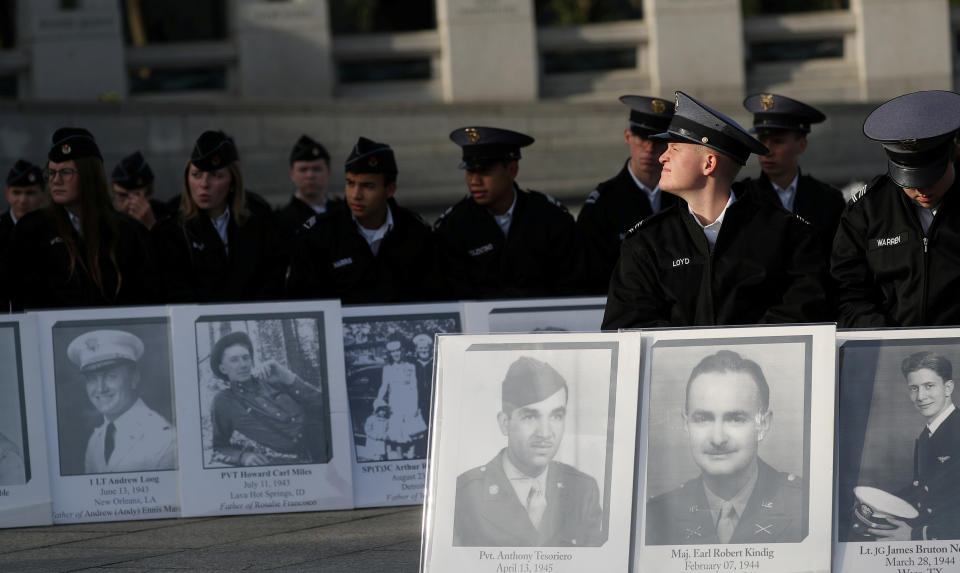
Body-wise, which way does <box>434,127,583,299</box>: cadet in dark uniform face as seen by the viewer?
toward the camera

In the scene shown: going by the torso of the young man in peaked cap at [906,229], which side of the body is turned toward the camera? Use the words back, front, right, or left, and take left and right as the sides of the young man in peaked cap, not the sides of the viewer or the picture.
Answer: front

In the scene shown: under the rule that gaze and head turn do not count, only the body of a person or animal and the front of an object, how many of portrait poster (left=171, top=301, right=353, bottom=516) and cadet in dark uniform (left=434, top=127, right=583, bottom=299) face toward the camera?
2

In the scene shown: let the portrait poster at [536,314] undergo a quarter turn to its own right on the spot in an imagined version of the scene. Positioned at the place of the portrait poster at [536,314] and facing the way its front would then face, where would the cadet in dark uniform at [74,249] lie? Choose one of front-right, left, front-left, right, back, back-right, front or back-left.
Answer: front

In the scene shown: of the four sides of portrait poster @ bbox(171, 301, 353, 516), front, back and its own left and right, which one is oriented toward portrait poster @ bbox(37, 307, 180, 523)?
right

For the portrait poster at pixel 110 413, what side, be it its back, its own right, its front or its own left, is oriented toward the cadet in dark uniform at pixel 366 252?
left

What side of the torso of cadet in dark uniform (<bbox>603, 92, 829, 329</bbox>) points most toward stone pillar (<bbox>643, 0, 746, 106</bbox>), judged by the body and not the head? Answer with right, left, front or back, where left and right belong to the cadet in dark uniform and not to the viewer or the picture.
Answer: back

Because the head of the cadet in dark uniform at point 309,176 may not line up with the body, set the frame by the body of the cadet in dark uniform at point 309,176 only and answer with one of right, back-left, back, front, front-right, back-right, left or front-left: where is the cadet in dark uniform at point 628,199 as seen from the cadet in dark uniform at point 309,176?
front-left

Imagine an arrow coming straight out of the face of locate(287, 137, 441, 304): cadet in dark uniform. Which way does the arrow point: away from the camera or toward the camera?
toward the camera

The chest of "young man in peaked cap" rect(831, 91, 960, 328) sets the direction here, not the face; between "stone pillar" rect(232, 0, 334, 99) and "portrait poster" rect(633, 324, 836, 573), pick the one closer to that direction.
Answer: the portrait poster

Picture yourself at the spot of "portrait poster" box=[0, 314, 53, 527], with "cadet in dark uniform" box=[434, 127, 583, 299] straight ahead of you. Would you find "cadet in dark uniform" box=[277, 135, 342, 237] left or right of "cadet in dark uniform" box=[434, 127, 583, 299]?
left

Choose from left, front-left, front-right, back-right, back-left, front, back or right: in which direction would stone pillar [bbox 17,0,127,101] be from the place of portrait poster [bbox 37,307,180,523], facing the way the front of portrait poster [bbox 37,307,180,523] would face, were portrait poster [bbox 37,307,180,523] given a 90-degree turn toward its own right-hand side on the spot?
right

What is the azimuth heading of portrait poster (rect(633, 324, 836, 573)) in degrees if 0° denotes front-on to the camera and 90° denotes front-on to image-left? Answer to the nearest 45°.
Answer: approximately 0°

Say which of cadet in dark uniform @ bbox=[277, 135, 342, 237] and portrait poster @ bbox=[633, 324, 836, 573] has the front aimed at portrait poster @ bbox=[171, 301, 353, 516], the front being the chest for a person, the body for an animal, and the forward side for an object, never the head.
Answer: the cadet in dark uniform
